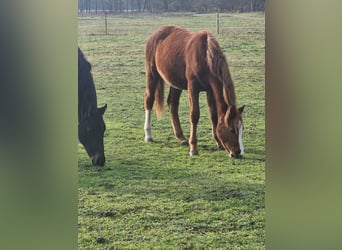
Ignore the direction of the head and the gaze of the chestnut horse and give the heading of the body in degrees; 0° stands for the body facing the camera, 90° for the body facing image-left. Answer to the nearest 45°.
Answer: approximately 315°

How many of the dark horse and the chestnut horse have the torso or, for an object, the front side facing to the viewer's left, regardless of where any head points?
0

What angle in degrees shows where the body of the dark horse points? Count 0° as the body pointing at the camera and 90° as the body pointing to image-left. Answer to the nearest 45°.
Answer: approximately 270°
